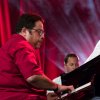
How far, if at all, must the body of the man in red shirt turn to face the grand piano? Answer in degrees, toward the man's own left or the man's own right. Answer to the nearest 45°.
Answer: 0° — they already face it

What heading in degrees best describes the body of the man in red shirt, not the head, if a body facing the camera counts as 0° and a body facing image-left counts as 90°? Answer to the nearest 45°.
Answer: approximately 270°

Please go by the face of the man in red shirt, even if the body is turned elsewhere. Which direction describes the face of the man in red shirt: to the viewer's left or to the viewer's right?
to the viewer's right
